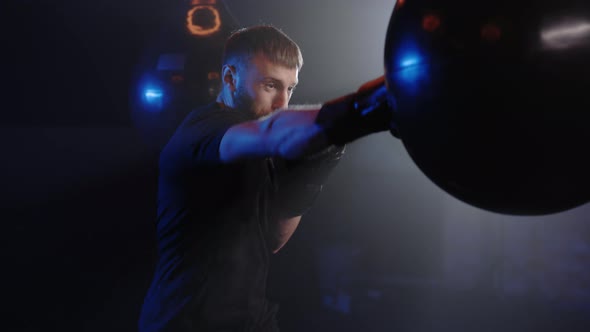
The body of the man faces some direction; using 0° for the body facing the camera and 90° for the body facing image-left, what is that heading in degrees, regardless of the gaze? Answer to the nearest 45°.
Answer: approximately 270°

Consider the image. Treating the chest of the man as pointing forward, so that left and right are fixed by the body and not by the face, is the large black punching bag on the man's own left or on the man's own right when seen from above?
on the man's own right

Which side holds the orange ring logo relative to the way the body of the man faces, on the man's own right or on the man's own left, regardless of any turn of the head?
on the man's own left

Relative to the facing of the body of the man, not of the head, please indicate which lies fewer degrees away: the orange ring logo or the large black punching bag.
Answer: the large black punching bag
